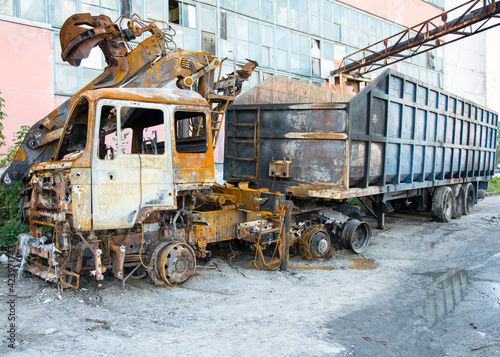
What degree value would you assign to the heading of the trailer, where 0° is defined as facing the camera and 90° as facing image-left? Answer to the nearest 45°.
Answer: approximately 45°

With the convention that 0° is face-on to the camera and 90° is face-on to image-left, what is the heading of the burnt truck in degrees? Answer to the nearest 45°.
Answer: approximately 45°

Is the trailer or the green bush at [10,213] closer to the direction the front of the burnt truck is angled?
the green bush

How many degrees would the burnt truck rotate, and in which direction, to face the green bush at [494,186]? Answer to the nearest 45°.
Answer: approximately 180°

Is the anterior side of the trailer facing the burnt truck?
yes

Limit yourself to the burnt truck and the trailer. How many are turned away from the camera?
0

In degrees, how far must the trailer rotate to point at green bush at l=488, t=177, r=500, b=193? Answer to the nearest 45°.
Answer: approximately 180°
